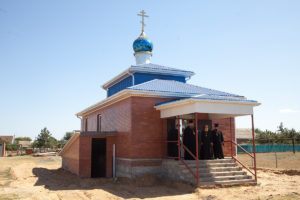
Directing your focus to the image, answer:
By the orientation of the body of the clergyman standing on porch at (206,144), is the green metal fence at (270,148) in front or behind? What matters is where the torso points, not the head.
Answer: behind

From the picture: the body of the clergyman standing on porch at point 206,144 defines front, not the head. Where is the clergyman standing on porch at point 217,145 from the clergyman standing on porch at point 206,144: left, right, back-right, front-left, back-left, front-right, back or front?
back-left

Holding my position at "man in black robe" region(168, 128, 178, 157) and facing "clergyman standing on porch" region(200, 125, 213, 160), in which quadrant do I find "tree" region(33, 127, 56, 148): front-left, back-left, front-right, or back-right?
back-left

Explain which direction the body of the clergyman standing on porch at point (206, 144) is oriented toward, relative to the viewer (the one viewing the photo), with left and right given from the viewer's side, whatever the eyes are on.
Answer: facing the viewer

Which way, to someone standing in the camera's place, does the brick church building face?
facing the viewer and to the right of the viewer

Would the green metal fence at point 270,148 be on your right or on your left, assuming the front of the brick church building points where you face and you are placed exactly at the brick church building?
on your left

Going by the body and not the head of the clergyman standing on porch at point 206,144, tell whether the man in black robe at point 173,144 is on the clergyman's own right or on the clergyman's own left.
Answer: on the clergyman's own right

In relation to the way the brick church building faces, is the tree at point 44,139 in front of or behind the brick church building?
behind
